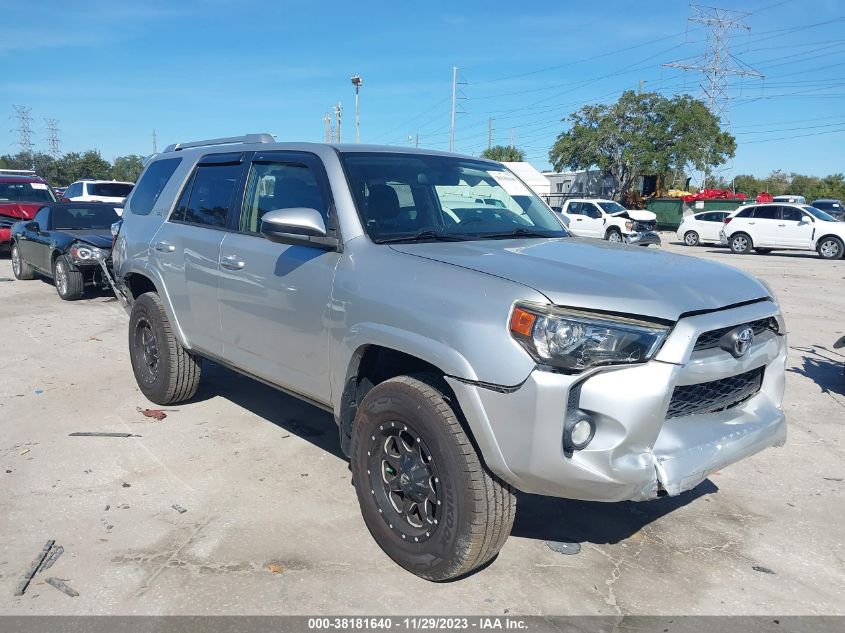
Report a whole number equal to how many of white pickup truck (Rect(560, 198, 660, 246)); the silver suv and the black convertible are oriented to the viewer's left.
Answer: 0

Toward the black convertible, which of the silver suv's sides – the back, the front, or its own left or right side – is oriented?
back

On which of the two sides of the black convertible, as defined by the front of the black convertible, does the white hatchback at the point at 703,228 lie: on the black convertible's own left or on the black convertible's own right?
on the black convertible's own left

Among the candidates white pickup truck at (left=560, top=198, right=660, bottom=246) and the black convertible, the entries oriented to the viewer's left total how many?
0

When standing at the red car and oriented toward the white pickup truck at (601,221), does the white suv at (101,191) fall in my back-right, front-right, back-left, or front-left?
front-left

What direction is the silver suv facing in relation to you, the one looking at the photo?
facing the viewer and to the right of the viewer

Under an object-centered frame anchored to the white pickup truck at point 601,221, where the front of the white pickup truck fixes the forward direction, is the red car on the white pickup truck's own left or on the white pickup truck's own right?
on the white pickup truck's own right

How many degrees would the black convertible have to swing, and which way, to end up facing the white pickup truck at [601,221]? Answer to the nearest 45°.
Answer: approximately 90° to its left

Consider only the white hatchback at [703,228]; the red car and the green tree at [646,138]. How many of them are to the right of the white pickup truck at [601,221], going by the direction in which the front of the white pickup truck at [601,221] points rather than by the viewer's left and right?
1

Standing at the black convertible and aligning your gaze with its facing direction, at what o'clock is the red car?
The red car is roughly at 7 o'clock from the black convertible.

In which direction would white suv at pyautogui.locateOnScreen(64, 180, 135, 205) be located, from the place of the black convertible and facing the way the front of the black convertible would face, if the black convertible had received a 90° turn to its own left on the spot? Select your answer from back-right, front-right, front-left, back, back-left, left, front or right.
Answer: front-left

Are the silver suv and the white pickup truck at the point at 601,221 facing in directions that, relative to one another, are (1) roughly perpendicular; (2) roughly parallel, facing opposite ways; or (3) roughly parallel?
roughly parallel

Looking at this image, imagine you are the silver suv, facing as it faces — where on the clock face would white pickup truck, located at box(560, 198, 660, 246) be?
The white pickup truck is roughly at 8 o'clock from the silver suv.

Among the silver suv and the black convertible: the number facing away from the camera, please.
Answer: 0

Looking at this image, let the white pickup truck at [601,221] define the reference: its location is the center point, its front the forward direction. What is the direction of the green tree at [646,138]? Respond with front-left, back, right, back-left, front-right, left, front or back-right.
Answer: back-left
